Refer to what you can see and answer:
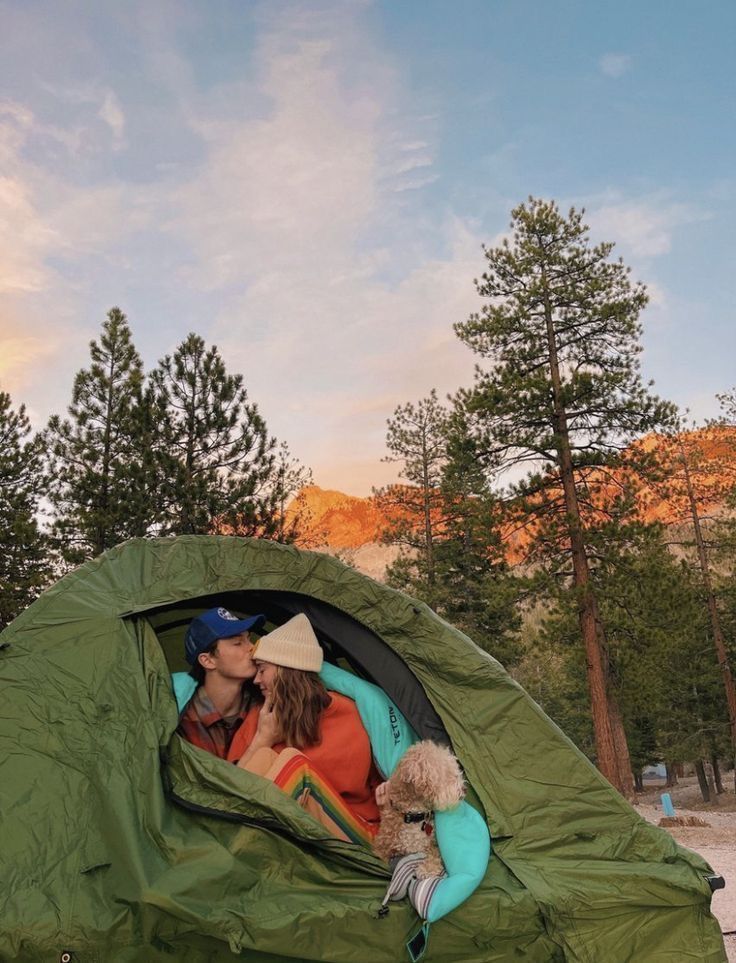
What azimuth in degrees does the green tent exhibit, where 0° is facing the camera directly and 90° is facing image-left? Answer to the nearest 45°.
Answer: approximately 0°

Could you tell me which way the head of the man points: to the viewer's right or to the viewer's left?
to the viewer's right

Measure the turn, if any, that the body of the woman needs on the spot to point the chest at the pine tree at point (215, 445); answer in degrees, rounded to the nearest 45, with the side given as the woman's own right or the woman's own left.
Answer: approximately 90° to the woman's own right

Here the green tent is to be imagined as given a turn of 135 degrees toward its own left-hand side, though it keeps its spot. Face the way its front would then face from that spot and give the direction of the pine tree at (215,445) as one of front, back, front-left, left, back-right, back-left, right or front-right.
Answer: front-left

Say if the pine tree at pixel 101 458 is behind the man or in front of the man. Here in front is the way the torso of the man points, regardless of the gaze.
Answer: behind

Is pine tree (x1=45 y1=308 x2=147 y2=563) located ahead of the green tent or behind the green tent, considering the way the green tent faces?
behind

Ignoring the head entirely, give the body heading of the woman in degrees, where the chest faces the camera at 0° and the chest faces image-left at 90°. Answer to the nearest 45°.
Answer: approximately 90°

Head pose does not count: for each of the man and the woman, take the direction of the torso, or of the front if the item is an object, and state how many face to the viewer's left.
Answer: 1

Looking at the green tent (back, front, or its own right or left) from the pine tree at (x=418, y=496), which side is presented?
back
